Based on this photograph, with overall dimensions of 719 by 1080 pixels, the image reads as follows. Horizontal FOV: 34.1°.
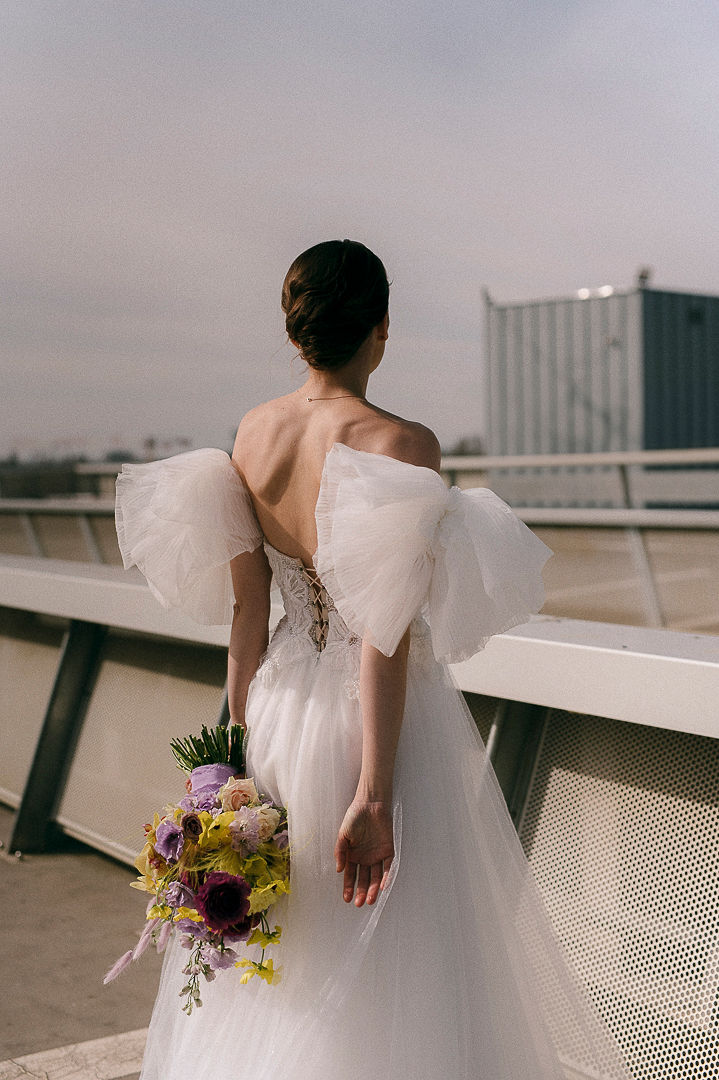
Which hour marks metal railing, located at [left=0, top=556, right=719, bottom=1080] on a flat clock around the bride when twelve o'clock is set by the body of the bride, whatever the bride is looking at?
The metal railing is roughly at 12 o'clock from the bride.

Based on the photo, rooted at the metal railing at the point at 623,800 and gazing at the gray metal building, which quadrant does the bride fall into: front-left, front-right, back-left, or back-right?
back-left

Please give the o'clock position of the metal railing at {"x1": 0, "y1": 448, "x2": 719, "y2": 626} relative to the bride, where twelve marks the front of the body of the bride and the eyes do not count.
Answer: The metal railing is roughly at 11 o'clock from the bride.

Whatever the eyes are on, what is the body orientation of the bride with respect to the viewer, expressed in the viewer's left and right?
facing away from the viewer and to the right of the viewer
